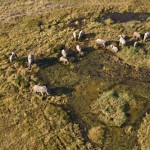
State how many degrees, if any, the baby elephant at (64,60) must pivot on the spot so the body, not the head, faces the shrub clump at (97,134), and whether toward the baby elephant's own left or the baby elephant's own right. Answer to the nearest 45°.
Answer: approximately 45° to the baby elephant's own right

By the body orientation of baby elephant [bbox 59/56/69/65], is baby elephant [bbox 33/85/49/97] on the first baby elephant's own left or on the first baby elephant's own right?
on the first baby elephant's own right

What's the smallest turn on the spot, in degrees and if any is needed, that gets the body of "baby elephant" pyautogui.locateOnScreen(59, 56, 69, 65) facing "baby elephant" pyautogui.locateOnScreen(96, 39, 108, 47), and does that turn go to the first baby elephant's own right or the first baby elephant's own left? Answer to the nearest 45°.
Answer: approximately 45° to the first baby elephant's own left

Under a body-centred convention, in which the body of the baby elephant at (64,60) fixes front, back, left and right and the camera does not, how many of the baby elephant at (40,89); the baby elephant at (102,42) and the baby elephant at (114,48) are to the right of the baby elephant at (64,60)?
1

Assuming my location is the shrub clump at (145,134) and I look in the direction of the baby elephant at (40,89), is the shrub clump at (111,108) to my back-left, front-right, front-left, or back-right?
front-right

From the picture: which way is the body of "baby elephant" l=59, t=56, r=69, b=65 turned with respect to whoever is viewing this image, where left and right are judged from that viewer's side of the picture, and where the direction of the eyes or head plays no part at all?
facing the viewer and to the right of the viewer

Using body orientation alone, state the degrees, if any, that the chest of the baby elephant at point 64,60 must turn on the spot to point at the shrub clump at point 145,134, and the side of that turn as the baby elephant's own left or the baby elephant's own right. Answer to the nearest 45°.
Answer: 0° — it already faces it

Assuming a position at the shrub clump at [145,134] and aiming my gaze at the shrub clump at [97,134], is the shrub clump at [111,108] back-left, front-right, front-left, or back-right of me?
front-right
